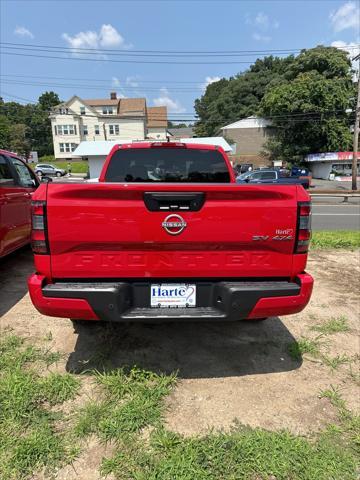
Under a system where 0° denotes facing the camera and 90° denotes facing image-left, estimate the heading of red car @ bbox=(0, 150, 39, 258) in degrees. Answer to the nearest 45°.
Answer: approximately 225°

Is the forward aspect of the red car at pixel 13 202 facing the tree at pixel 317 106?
yes

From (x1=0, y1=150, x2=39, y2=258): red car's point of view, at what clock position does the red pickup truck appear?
The red pickup truck is roughly at 4 o'clock from the red car.

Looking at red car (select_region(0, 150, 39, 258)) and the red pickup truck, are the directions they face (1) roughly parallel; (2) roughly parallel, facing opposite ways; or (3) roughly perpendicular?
roughly parallel

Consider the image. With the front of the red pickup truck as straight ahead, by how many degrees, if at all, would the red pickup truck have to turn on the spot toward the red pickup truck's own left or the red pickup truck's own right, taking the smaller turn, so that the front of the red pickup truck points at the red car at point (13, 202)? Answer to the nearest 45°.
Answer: approximately 45° to the red pickup truck's own left

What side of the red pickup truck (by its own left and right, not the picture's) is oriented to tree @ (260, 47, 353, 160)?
front

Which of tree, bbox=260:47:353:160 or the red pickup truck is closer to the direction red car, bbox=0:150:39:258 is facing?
the tree

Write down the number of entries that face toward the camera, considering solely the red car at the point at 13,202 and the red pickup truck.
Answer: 0

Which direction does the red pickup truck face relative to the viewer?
away from the camera
